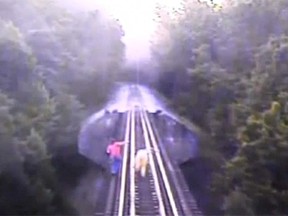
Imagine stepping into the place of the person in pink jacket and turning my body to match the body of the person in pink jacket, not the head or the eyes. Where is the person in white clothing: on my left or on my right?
on my right

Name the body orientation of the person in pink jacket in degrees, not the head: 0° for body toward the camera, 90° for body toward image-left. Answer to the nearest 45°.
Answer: approximately 180°
